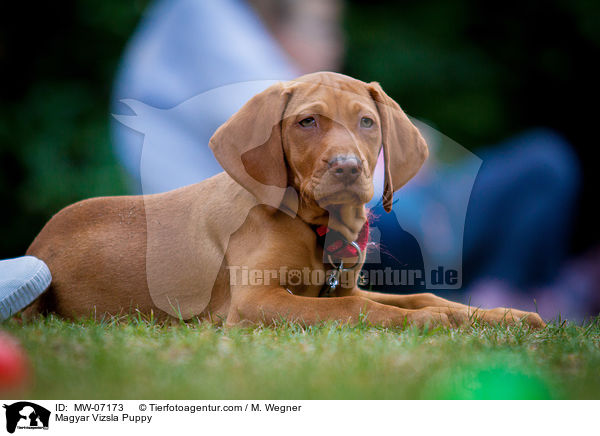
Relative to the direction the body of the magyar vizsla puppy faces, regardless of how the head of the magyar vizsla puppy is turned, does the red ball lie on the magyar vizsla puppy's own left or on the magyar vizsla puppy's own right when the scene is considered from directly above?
on the magyar vizsla puppy's own right

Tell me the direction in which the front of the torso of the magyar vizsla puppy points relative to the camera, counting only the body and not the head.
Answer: to the viewer's right
